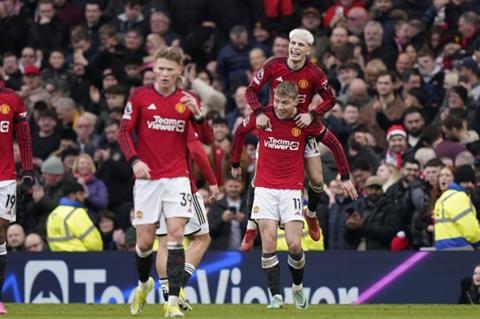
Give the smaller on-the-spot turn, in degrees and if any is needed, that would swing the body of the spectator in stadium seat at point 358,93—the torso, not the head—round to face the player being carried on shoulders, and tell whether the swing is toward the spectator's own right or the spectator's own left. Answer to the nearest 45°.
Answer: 0° — they already face them

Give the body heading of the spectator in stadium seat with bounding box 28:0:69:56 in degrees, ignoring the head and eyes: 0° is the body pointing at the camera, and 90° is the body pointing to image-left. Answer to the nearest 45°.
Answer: approximately 0°

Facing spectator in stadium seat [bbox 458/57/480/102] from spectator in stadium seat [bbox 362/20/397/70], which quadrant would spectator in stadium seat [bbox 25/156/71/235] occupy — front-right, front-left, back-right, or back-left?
back-right

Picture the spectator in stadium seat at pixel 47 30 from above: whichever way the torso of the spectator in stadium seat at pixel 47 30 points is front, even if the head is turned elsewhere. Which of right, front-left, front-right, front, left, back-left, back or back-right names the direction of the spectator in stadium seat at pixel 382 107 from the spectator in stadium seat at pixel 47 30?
front-left

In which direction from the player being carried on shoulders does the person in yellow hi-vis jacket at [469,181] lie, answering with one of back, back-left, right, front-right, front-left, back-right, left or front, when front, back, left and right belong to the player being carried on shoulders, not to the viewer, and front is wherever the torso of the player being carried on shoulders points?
back-left
